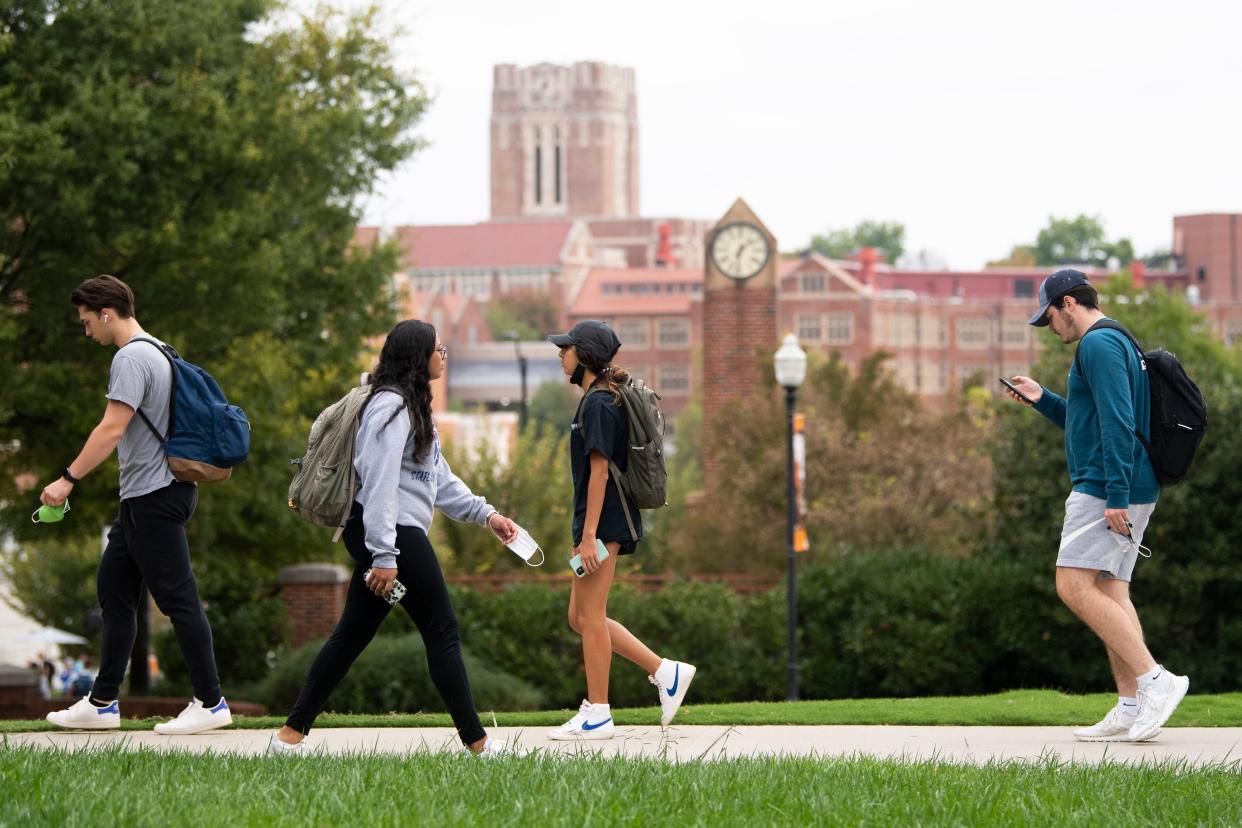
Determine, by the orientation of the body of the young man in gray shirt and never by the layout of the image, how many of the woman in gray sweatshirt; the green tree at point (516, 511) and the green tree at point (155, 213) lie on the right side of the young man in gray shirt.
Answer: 2

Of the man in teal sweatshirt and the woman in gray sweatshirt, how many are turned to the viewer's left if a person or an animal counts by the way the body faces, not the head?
1

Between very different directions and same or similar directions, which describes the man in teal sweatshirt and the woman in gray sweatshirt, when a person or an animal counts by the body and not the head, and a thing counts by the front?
very different directions

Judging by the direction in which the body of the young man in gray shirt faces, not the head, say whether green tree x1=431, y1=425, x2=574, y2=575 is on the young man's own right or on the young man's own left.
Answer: on the young man's own right

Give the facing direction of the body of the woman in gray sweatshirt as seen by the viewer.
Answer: to the viewer's right

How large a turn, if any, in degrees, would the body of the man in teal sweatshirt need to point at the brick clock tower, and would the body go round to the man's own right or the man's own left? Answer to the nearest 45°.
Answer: approximately 90° to the man's own right
